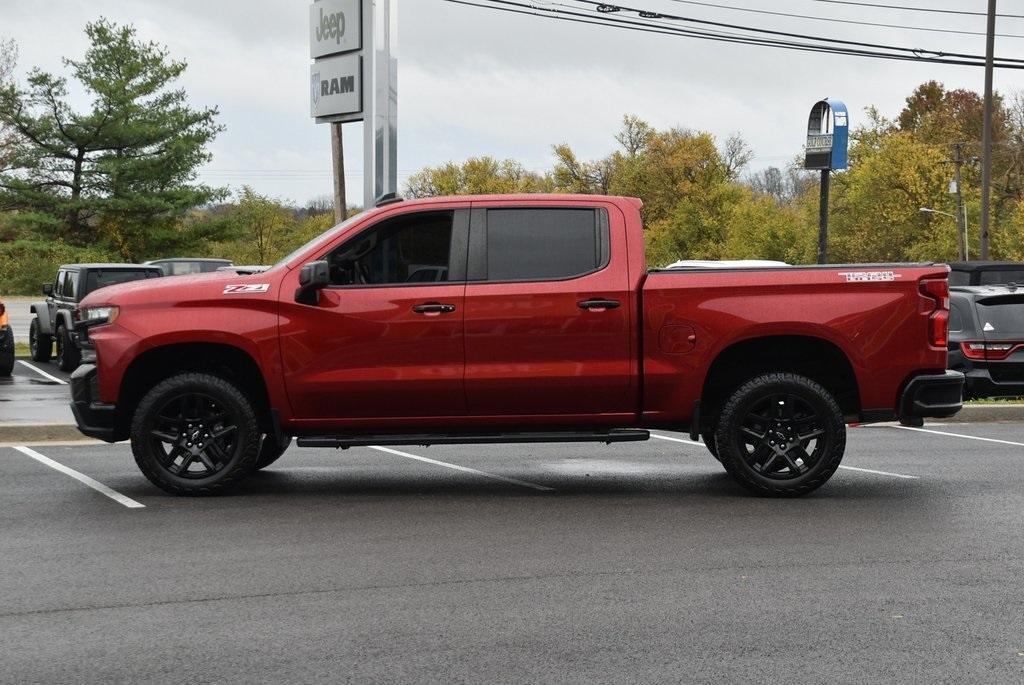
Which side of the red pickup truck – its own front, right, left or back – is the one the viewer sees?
left

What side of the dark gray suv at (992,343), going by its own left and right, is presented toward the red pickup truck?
left

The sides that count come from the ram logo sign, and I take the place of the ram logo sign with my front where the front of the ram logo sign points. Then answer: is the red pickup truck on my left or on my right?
on my left

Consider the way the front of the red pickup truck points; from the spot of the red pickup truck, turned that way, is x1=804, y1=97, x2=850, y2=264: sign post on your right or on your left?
on your right

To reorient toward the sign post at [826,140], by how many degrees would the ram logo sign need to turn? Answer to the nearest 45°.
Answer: approximately 135° to its left

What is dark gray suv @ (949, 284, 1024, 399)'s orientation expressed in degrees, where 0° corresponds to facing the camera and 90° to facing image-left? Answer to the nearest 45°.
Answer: approximately 135°

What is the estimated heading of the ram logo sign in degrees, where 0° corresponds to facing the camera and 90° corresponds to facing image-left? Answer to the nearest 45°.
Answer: approximately 45°

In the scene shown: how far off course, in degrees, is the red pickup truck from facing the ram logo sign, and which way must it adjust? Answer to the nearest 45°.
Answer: approximately 90° to its right

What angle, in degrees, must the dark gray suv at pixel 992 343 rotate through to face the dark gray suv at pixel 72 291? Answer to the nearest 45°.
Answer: approximately 45° to its left

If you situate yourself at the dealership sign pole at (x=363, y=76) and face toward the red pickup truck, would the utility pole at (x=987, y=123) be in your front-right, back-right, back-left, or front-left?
back-left

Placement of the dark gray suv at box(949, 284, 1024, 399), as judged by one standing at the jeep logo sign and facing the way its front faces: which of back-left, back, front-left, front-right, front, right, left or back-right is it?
left

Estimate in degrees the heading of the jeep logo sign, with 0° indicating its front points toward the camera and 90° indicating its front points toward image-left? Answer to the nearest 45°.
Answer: approximately 45°

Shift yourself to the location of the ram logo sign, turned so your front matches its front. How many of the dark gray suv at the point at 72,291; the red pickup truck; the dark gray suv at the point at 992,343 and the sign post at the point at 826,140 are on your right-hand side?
1

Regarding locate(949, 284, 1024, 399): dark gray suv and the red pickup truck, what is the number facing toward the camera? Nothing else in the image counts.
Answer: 0

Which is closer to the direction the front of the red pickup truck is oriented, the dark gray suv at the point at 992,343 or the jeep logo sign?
the jeep logo sign
